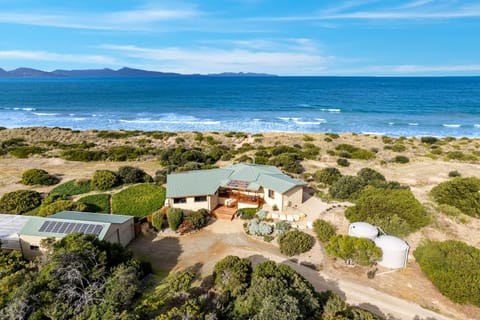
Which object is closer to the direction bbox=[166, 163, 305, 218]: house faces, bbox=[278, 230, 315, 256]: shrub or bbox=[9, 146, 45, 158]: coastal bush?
the shrub

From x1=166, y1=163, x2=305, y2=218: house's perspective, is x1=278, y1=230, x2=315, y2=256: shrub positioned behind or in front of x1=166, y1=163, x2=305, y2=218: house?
in front

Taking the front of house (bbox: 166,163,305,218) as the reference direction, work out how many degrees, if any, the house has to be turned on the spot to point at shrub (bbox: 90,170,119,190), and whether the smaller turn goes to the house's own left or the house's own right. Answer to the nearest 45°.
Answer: approximately 90° to the house's own right

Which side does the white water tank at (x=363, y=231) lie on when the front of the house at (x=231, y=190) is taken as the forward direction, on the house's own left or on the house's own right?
on the house's own left

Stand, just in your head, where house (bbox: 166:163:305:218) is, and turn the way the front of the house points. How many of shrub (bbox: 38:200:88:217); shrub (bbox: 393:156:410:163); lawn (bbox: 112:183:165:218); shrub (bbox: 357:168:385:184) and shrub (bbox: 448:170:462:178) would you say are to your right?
2

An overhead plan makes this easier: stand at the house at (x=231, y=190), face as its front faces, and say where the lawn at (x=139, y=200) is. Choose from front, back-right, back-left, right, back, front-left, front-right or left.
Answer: right

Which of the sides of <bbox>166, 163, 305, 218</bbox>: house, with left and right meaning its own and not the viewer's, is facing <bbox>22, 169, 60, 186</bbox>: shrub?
right

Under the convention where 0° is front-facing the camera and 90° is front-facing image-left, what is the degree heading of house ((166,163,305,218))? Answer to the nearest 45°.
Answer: approximately 0°

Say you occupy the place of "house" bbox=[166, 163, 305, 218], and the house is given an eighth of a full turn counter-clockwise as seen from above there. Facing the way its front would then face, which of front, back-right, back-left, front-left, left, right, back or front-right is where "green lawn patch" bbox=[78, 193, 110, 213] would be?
back-right

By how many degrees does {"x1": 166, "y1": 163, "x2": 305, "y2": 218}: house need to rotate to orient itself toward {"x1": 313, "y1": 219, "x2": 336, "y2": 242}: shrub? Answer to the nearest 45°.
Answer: approximately 45° to its left

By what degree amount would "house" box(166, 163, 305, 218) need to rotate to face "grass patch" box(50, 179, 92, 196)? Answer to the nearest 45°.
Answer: approximately 90° to its right

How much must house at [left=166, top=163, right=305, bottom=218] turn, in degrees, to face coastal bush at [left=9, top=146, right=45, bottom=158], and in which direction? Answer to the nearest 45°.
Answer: approximately 135° to its right

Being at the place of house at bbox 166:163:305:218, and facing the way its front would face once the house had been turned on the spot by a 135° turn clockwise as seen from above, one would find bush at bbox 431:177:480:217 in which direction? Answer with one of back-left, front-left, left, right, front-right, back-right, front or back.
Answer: back-right

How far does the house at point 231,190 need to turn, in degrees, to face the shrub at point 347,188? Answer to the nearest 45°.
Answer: approximately 90° to its left

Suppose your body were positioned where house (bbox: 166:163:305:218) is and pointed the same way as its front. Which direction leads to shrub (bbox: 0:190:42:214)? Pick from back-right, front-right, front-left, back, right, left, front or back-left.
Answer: right
